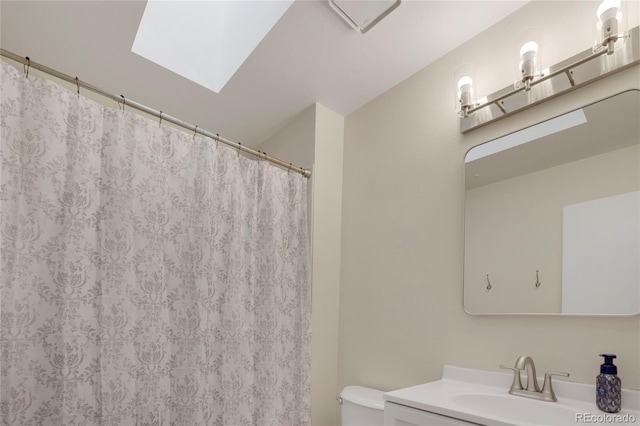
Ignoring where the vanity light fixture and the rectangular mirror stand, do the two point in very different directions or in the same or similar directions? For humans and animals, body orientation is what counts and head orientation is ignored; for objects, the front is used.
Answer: same or similar directions

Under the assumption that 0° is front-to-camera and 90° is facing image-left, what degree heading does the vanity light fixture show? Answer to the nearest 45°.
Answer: approximately 45°

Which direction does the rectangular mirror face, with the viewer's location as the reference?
facing the viewer and to the left of the viewer

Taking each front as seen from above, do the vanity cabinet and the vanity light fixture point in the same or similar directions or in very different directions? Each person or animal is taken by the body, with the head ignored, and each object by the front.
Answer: same or similar directions

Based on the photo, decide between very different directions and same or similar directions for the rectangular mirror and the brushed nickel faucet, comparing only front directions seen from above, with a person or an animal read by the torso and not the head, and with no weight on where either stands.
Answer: same or similar directions

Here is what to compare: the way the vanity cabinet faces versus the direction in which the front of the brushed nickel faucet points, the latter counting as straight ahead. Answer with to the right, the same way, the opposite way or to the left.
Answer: the same way

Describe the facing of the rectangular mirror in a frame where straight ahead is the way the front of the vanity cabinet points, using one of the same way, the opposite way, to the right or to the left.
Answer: the same way

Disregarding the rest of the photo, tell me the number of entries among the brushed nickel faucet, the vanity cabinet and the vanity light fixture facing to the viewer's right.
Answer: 0

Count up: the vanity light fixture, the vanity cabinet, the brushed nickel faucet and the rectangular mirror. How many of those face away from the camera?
0
